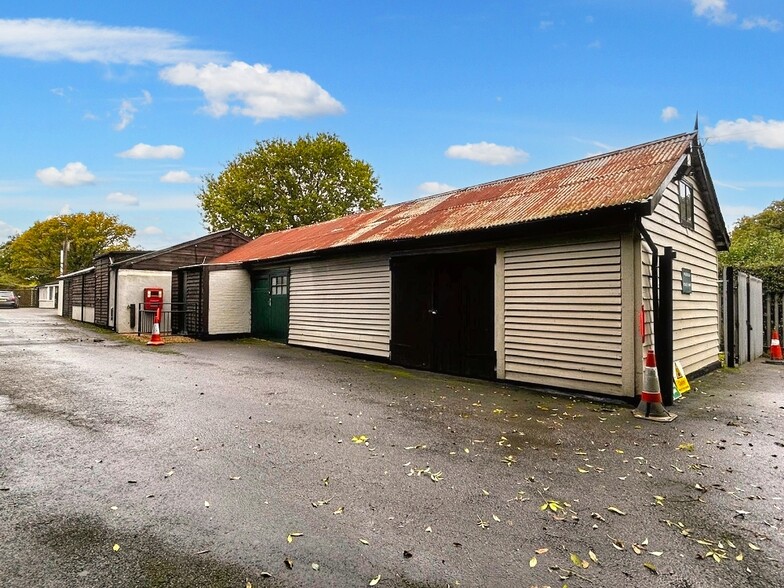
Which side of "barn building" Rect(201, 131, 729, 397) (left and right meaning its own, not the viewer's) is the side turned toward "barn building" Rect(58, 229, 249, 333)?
right

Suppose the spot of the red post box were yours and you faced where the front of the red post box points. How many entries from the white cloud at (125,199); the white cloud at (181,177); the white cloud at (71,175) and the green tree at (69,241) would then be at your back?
4

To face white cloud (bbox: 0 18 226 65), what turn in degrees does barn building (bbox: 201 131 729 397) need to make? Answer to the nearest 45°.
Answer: approximately 45° to its right

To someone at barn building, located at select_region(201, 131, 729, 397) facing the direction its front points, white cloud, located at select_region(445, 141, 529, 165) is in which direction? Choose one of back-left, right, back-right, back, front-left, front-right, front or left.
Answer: back-right

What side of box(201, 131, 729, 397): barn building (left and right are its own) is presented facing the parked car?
right

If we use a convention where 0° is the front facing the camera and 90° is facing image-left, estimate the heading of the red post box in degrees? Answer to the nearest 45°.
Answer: approximately 0°

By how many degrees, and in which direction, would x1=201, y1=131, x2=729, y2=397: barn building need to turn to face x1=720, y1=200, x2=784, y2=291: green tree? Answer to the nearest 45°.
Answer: approximately 180°

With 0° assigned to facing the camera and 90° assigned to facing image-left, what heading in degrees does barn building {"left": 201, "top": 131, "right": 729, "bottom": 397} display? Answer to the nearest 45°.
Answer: approximately 45°

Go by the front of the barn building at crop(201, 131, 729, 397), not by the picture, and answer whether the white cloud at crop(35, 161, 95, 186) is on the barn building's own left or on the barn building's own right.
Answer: on the barn building's own right
